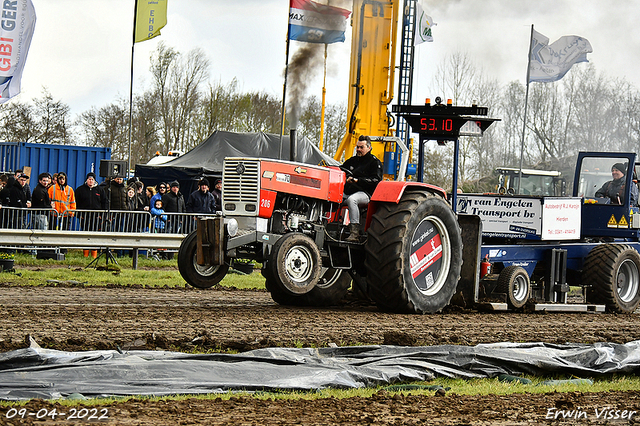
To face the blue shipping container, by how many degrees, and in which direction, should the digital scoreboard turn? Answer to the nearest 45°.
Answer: approximately 135° to its right

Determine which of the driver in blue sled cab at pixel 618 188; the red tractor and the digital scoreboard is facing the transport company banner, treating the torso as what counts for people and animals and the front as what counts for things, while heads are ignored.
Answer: the driver in blue sled cab

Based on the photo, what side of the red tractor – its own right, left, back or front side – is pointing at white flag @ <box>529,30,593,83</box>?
back

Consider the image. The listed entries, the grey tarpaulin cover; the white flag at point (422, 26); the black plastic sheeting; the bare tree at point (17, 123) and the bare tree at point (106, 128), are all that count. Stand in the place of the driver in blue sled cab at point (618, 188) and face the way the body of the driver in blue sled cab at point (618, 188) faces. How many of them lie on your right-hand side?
4

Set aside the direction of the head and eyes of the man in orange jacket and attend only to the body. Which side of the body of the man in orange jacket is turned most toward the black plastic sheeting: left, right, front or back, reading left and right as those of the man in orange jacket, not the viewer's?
front

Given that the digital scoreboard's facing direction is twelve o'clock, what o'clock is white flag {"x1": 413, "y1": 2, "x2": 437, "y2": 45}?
The white flag is roughly at 6 o'clock from the digital scoreboard.

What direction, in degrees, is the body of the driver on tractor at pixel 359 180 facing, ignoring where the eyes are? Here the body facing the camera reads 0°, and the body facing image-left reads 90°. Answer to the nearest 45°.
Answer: approximately 45°

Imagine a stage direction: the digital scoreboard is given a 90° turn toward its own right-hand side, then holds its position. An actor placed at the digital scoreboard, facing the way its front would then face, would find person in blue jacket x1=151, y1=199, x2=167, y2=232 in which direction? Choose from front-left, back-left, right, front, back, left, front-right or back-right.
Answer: front-right

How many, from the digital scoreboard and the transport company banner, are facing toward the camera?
2

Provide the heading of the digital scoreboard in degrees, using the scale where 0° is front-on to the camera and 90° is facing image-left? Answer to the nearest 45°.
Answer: approximately 0°

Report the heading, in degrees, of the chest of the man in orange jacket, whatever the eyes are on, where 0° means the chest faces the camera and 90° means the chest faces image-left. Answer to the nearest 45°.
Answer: approximately 0°

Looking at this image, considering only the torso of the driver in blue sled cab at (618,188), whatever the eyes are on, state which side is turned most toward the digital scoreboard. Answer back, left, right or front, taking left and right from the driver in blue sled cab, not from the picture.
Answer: front

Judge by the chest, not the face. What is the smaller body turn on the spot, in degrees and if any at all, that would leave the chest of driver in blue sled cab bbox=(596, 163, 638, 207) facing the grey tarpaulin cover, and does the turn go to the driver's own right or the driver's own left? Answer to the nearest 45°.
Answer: approximately 90° to the driver's own right

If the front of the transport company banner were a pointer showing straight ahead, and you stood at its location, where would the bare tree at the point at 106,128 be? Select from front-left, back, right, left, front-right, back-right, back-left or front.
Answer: back-right

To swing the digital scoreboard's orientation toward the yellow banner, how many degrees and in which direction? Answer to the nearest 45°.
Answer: approximately 135° to its right

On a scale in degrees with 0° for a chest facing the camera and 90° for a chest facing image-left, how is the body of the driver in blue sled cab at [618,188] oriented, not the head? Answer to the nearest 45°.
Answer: approximately 45°
